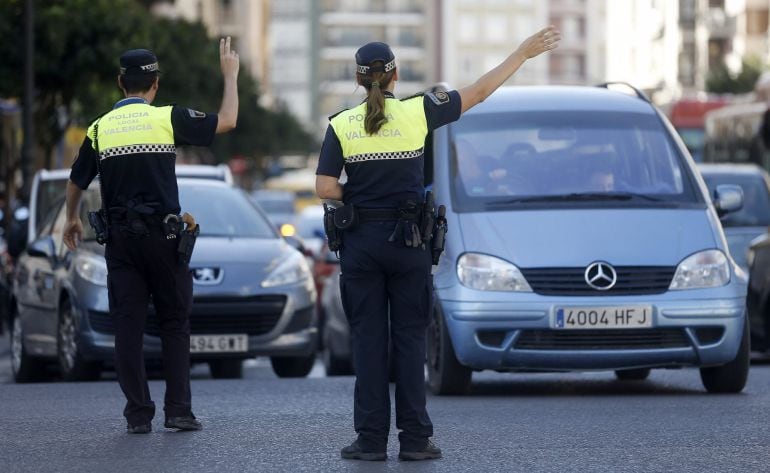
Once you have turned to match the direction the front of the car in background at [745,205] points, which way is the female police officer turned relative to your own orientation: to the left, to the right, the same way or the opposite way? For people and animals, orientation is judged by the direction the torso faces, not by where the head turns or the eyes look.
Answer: the opposite way

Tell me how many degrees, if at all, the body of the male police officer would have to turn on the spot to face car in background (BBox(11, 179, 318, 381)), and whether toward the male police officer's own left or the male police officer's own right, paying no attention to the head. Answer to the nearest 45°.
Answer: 0° — they already face it

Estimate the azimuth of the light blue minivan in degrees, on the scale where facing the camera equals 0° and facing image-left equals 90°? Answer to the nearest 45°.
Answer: approximately 0°

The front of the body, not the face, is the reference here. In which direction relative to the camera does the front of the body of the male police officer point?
away from the camera

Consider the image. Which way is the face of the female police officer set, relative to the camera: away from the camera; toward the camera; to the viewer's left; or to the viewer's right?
away from the camera

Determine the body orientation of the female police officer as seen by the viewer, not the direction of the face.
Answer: away from the camera

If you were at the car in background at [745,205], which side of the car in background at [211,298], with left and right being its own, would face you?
left

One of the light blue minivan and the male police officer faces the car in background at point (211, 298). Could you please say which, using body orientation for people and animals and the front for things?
the male police officer

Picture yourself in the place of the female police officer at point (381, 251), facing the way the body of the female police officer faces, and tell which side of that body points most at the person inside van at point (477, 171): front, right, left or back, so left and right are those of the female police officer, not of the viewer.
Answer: front

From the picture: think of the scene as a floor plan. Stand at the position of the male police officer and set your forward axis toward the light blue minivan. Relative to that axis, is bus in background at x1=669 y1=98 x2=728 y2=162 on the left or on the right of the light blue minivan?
left

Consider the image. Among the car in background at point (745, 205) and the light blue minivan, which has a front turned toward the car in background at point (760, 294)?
the car in background at point (745, 205)

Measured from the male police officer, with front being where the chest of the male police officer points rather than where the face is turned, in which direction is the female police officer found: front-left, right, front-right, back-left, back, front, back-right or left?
back-right
